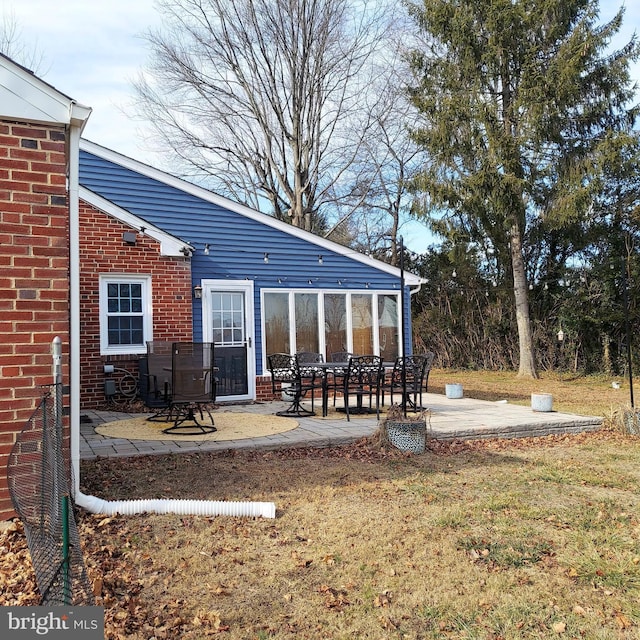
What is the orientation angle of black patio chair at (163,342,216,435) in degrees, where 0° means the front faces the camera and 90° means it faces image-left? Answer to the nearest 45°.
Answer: approximately 180°

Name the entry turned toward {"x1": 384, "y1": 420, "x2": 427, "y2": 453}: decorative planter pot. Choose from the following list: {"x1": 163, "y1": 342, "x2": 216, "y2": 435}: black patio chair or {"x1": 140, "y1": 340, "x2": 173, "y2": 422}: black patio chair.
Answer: {"x1": 140, "y1": 340, "x2": 173, "y2": 422}: black patio chair

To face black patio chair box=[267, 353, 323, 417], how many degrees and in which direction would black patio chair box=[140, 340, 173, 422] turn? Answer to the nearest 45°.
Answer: approximately 45° to its left

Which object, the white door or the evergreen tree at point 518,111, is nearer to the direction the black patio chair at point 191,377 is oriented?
the white door

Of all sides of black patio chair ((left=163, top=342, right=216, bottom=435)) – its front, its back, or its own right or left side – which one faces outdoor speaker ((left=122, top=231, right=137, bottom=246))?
front

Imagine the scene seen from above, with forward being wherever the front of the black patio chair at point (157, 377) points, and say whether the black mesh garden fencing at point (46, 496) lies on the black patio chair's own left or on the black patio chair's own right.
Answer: on the black patio chair's own right

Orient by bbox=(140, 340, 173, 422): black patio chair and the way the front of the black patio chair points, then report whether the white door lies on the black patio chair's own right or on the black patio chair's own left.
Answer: on the black patio chair's own left

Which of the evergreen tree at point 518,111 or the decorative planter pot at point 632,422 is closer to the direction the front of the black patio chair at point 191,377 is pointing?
the evergreen tree

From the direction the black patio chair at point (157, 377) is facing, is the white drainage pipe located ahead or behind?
ahead

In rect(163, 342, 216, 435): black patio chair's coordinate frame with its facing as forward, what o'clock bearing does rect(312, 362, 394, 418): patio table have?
The patio table is roughly at 2 o'clock from the black patio chair.

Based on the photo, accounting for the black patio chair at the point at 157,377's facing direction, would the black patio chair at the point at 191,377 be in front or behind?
in front

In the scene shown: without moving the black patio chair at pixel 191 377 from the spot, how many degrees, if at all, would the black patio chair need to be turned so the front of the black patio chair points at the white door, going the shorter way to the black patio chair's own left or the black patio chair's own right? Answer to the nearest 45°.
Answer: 0° — it already faces it

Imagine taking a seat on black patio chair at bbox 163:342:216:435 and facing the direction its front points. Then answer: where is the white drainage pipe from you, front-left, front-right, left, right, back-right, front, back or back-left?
back

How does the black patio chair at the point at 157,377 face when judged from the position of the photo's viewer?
facing the viewer and to the right of the viewer

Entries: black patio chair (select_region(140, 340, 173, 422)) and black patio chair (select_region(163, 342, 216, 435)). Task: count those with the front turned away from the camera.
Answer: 1

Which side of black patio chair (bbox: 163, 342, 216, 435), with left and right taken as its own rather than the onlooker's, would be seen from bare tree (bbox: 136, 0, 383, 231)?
front

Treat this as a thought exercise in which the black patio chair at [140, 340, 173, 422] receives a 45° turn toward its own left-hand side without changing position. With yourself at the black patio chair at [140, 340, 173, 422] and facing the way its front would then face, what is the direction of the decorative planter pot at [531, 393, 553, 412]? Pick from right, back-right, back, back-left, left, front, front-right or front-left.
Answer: front

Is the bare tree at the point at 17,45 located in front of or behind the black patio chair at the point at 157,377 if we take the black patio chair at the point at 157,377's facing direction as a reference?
behind
